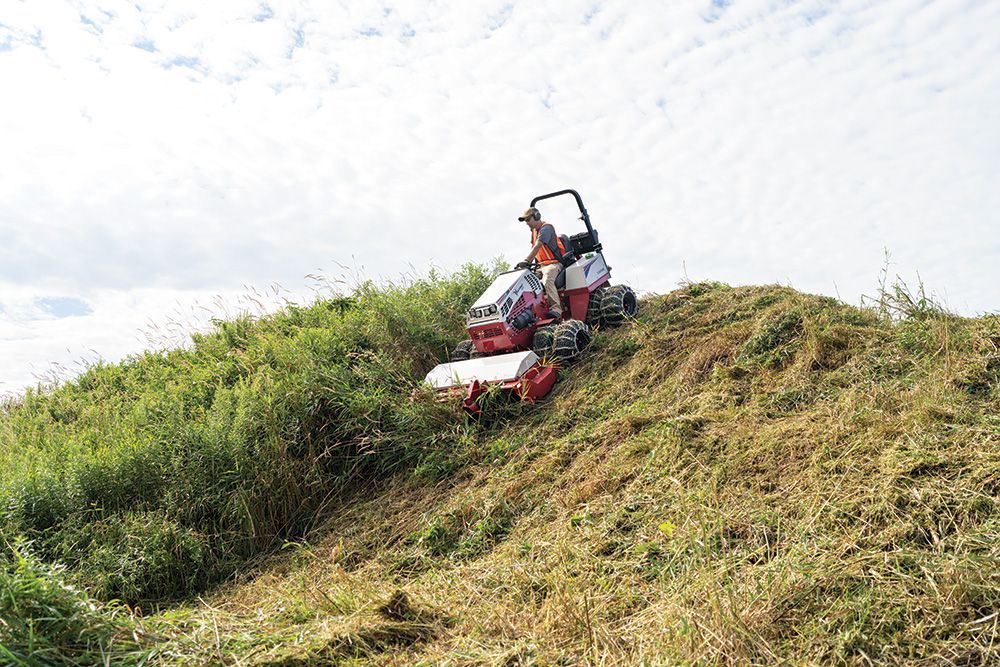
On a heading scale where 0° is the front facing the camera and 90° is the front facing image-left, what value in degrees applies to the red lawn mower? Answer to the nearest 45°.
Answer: approximately 45°
